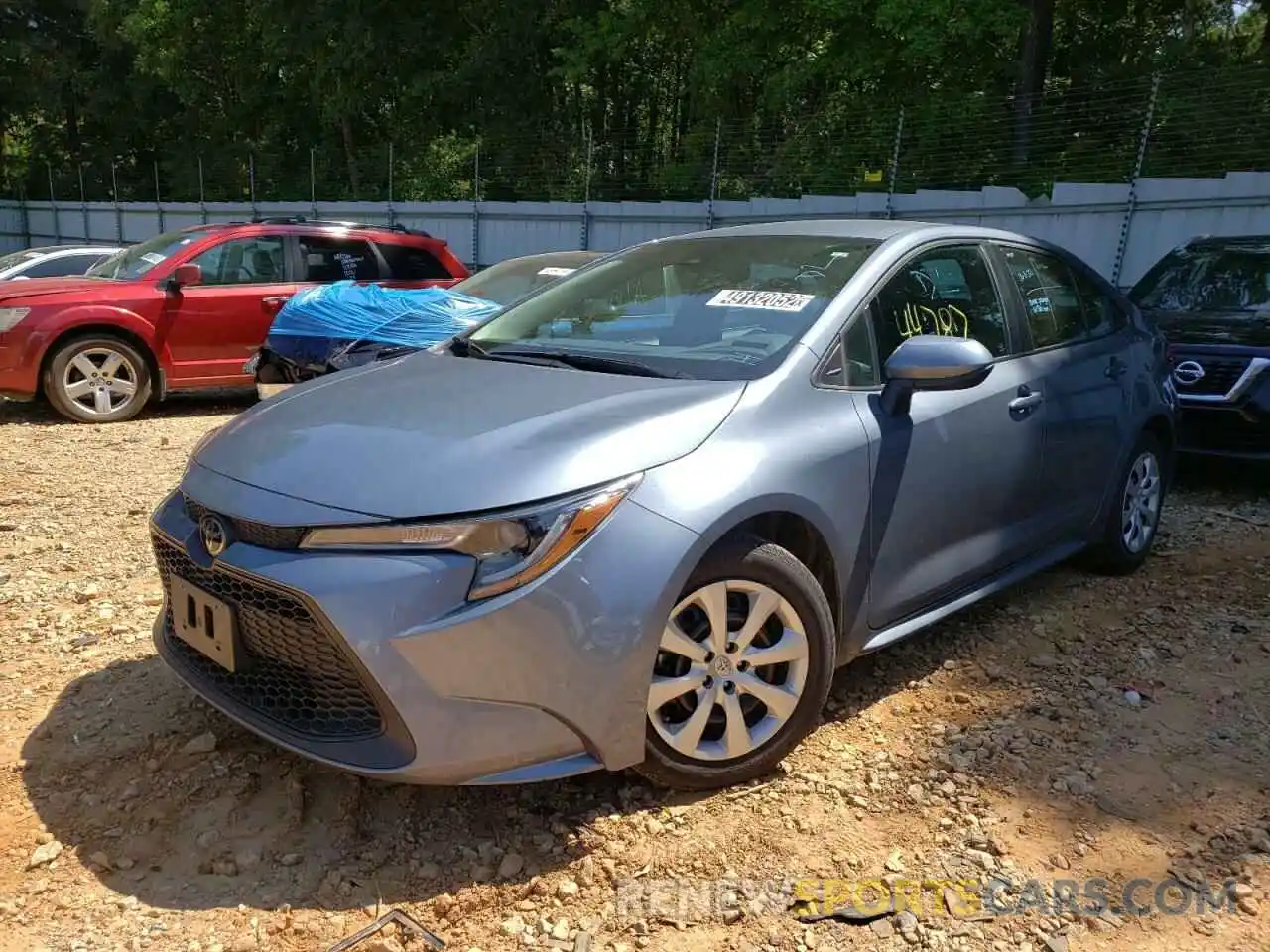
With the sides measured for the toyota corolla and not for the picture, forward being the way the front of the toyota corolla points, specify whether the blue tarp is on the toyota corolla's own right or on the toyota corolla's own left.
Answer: on the toyota corolla's own right

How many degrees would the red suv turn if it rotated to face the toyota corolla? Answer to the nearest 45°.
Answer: approximately 90° to its left

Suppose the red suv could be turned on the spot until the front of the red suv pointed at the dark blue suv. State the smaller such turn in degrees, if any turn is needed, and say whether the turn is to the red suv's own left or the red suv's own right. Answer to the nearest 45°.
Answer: approximately 135° to the red suv's own left

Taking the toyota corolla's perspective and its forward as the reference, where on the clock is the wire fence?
The wire fence is roughly at 5 o'clock from the toyota corolla.

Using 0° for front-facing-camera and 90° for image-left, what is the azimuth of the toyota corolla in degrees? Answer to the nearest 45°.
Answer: approximately 45°

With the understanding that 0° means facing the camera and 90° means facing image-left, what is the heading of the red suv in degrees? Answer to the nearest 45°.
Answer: approximately 90°

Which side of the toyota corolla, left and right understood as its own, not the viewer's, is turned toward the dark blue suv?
back

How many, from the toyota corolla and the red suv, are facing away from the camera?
0
